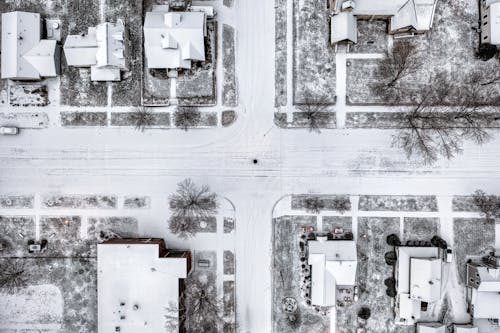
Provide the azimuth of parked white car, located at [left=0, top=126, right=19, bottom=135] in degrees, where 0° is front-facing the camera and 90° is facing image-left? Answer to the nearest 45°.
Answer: approximately 90°

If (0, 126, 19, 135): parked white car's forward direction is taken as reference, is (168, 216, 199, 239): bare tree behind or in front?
behind

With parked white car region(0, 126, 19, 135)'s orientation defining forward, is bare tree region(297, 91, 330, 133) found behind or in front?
behind

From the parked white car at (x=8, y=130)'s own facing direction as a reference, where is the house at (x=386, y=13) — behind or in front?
behind

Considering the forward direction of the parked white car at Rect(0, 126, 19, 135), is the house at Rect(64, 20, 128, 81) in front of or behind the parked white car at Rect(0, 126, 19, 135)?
behind

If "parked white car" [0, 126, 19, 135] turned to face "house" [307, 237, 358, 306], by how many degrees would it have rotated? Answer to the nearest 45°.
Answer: approximately 135° to its left

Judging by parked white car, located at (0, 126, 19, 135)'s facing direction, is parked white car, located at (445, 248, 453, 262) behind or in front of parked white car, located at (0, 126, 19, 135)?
behind

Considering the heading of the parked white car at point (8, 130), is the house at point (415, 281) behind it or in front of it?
behind
